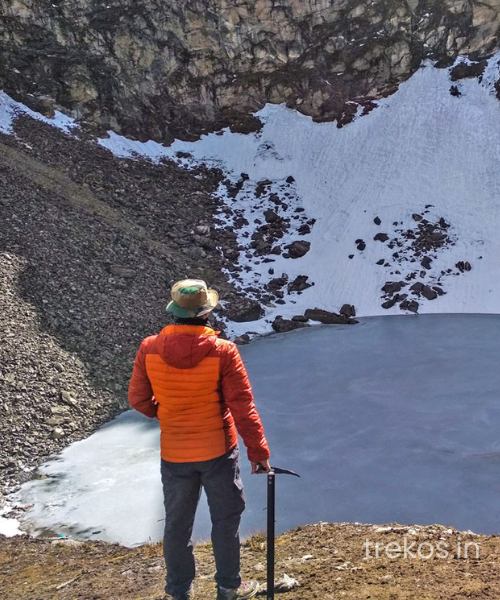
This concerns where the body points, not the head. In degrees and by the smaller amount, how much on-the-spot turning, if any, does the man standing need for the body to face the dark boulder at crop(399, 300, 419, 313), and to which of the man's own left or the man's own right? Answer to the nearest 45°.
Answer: approximately 45° to the man's own right

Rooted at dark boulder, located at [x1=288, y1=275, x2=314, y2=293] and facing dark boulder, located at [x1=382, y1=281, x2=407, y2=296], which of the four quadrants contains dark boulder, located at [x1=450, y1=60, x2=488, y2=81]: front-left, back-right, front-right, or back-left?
front-left

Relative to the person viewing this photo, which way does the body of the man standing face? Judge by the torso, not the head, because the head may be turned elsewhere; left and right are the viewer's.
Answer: facing away from the viewer

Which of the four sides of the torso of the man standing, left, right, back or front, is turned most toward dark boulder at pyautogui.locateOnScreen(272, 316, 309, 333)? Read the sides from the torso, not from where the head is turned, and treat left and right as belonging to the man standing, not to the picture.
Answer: front

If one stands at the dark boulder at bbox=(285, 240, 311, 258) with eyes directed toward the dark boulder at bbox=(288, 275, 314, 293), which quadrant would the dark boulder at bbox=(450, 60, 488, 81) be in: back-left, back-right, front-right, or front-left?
back-left

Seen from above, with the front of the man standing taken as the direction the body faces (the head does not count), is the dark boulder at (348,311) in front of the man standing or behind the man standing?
in front

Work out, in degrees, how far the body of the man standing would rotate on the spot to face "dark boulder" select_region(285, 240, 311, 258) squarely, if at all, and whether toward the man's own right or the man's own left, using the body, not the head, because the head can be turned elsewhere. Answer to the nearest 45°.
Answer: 0° — they already face it

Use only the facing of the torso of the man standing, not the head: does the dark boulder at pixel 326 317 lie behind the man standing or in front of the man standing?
in front

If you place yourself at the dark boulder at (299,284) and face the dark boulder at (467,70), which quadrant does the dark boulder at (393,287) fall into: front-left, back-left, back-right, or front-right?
front-right

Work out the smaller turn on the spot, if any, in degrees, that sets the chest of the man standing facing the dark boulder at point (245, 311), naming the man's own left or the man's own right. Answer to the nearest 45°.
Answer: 0° — they already face it
